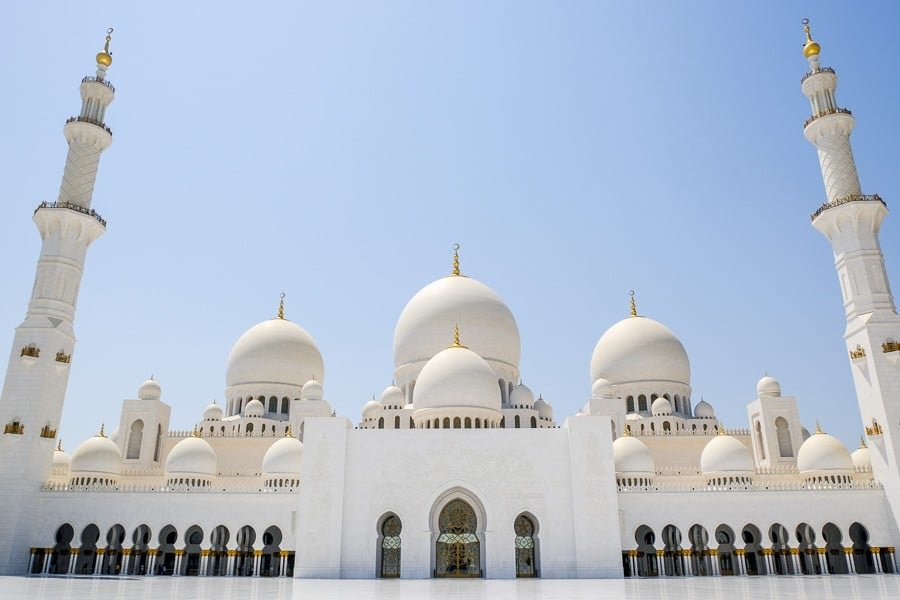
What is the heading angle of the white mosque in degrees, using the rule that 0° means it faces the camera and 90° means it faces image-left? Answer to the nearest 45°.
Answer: approximately 0°
